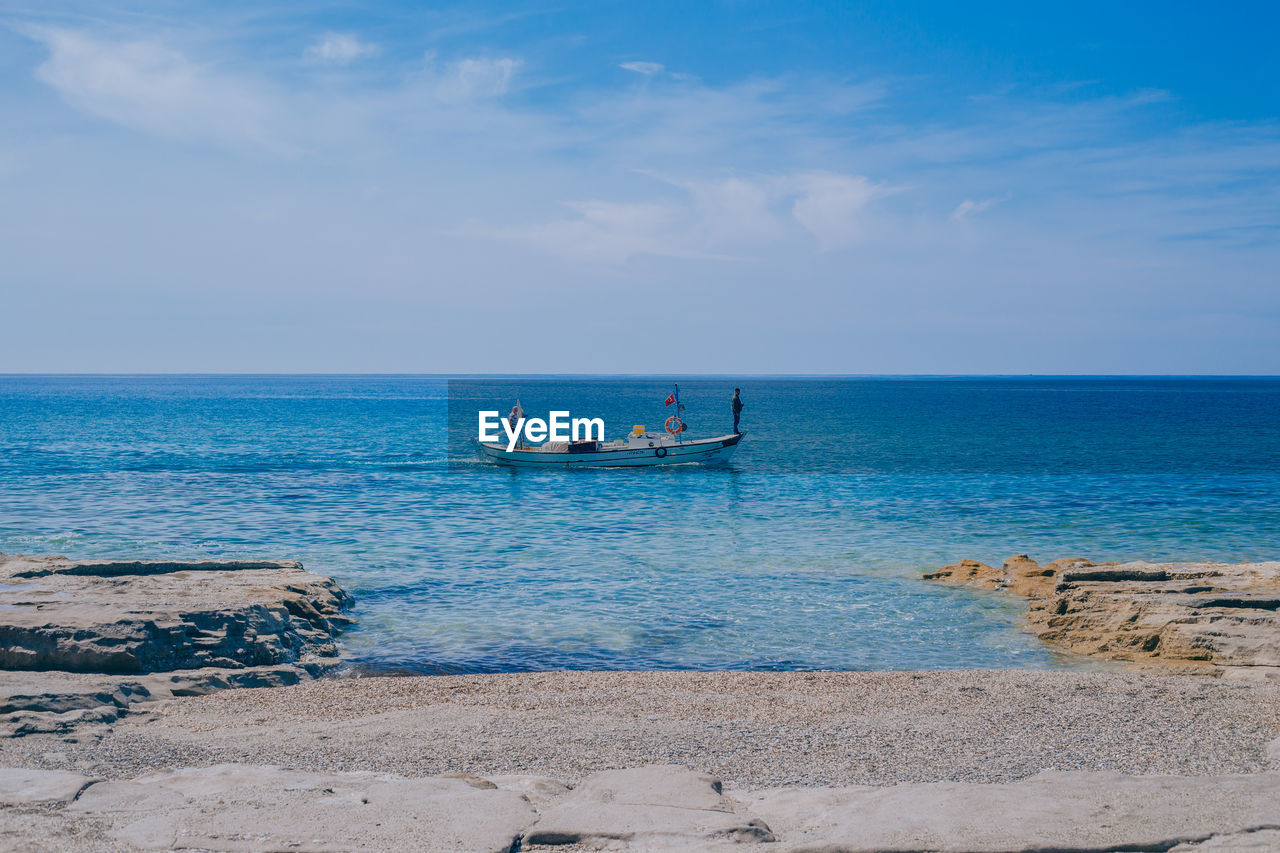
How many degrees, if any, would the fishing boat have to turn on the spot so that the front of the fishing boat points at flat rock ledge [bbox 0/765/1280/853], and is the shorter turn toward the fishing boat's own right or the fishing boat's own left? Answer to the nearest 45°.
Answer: approximately 90° to the fishing boat's own right

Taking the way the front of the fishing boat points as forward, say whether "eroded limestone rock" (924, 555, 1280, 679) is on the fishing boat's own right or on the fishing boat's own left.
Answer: on the fishing boat's own right

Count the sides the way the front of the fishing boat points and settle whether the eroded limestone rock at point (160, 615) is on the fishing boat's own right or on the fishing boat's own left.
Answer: on the fishing boat's own right

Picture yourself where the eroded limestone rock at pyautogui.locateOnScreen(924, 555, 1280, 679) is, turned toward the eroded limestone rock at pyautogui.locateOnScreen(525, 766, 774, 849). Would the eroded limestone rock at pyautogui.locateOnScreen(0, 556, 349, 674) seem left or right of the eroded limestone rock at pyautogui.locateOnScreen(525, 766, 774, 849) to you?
right

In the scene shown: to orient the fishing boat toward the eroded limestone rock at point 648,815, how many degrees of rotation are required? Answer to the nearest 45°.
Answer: approximately 90° to its right

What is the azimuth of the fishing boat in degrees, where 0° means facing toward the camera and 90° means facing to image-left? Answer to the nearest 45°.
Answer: approximately 270°
